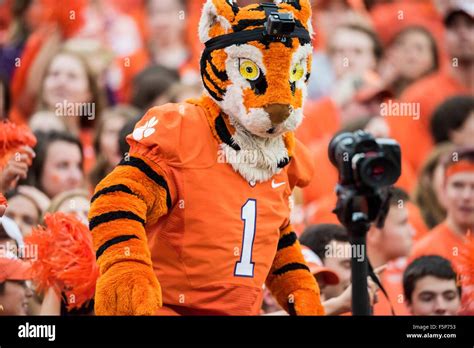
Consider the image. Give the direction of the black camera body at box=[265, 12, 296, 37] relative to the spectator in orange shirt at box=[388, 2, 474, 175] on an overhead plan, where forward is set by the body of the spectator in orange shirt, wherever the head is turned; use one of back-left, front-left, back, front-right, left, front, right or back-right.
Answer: front

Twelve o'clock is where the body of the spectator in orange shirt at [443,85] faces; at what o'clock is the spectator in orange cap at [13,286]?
the spectator in orange cap at [13,286] is roughly at 1 o'clock from the spectator in orange shirt at [443,85].

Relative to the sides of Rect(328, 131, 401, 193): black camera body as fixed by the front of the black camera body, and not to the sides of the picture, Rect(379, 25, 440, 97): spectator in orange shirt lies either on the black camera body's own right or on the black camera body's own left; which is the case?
on the black camera body's own left

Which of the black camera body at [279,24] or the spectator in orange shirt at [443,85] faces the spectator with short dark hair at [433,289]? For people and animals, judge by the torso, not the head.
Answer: the spectator in orange shirt at [443,85]

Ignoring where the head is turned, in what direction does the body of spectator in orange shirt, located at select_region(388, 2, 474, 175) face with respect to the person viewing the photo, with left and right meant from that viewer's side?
facing the viewer

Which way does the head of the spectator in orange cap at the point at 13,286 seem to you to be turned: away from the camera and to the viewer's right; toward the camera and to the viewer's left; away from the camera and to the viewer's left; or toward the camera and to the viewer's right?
toward the camera and to the viewer's right

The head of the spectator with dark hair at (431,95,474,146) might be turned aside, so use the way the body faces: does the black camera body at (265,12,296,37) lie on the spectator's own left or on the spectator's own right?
on the spectator's own right
